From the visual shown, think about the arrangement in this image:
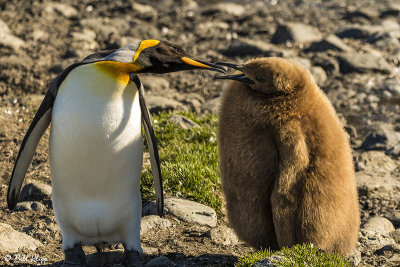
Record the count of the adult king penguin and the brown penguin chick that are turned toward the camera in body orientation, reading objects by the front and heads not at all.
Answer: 1

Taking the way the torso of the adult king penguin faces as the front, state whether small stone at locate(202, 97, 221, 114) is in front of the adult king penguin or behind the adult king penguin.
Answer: behind

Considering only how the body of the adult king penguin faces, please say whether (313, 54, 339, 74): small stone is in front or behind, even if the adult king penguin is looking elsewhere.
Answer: behind

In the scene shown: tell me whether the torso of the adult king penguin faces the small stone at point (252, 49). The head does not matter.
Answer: no

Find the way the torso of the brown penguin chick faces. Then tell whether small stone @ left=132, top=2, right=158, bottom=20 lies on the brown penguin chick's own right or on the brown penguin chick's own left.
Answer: on the brown penguin chick's own right

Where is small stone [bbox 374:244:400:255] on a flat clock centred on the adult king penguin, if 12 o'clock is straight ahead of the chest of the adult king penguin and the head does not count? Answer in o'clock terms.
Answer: The small stone is roughly at 9 o'clock from the adult king penguin.

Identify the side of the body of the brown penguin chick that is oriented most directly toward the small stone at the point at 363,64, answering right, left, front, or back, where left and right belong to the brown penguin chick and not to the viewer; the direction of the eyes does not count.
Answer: right

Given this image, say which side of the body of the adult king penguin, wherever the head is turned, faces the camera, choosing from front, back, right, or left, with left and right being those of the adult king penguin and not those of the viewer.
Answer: front

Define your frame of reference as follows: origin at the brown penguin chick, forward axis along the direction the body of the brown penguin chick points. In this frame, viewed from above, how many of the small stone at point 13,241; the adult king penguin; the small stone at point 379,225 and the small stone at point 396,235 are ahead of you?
2

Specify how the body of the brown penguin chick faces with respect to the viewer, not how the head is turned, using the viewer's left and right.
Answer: facing to the left of the viewer

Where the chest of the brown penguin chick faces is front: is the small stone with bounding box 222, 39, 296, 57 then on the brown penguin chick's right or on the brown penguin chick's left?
on the brown penguin chick's right

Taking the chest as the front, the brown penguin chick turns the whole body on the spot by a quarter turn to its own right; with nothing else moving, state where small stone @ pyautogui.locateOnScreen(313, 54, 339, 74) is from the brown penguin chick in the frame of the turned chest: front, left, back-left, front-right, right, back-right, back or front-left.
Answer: front

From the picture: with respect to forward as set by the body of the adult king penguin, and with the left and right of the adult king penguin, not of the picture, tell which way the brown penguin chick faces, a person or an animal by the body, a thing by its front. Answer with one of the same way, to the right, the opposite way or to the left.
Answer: to the right

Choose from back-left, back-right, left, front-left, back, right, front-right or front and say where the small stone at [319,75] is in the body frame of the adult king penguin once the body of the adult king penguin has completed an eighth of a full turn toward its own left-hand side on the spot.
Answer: left

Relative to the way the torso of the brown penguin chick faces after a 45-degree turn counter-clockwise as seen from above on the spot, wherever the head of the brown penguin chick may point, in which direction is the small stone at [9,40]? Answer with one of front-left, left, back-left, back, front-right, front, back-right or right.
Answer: right

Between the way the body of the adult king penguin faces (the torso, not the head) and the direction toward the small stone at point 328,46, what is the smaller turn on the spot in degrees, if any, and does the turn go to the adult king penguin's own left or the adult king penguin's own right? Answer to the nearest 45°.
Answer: approximately 135° to the adult king penguin's own left

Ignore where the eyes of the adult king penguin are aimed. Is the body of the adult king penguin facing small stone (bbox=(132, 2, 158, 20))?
no

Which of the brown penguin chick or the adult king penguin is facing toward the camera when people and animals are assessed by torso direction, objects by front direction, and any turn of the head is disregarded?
the adult king penguin
